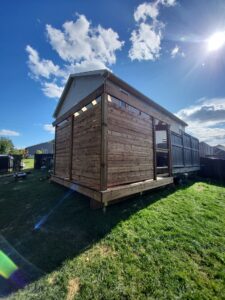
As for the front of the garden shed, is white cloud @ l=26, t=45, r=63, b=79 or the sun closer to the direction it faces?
the sun

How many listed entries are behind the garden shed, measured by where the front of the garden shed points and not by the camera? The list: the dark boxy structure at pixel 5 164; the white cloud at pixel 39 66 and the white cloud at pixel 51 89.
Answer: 3

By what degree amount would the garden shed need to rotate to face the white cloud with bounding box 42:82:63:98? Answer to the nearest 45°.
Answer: approximately 180°

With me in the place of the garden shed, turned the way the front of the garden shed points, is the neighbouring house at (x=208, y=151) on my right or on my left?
on my left

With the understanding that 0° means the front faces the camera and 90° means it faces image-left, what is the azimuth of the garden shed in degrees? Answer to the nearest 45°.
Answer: approximately 315°

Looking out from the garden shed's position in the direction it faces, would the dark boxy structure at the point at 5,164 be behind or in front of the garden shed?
behind

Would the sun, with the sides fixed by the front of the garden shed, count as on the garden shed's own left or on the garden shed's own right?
on the garden shed's own left

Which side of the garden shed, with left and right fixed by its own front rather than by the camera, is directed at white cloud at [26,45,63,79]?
back
